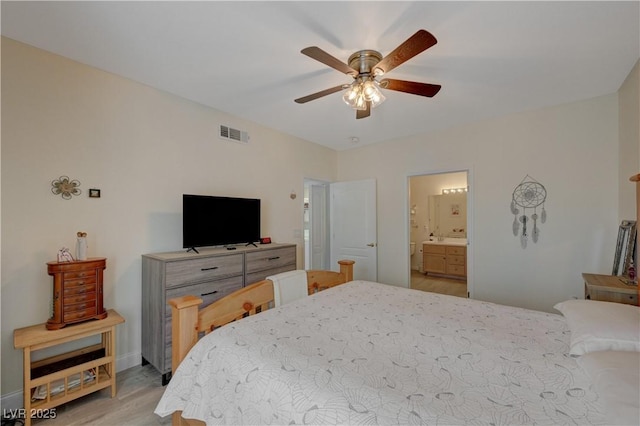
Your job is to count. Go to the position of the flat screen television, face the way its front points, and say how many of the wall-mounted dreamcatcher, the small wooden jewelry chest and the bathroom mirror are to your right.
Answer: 1

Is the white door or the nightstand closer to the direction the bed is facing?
the white door

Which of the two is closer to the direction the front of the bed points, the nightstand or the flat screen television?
the flat screen television

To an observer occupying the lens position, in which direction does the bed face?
facing away from the viewer and to the left of the viewer

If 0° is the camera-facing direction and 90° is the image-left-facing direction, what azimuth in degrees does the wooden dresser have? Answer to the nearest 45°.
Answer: approximately 315°

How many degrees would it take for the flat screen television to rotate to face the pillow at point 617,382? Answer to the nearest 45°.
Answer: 0° — it already faces it

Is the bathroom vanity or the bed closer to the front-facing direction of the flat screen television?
the bed

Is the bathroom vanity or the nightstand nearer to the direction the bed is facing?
the bathroom vanity

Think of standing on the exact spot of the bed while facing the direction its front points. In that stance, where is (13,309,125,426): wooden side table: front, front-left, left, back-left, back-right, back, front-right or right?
front-left

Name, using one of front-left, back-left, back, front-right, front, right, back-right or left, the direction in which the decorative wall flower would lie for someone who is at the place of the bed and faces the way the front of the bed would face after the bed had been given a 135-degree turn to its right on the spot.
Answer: back

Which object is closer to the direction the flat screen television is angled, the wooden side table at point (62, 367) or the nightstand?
the nightstand

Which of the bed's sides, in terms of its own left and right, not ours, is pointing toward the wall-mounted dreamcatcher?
right

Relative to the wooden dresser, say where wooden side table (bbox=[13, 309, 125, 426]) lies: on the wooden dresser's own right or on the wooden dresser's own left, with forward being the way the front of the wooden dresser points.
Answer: on the wooden dresser's own right

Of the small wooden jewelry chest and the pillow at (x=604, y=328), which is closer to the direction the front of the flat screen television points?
the pillow

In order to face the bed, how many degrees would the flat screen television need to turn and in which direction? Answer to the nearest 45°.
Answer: approximately 45° to its right

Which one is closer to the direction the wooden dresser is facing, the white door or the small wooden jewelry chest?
the white door

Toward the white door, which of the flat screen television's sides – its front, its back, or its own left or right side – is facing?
left
